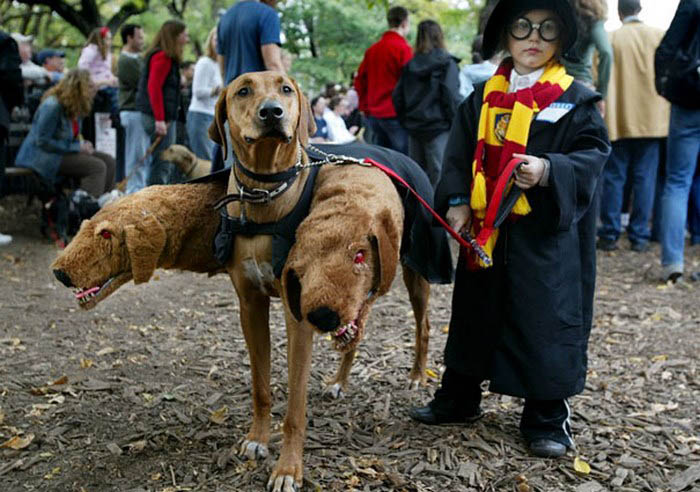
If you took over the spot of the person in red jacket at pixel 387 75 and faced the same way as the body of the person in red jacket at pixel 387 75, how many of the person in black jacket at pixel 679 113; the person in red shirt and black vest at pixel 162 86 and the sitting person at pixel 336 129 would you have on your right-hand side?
1

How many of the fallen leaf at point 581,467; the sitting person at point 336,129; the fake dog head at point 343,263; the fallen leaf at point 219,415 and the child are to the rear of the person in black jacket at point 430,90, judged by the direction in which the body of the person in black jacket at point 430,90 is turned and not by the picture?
4

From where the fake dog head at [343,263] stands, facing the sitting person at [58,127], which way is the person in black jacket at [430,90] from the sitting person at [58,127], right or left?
right

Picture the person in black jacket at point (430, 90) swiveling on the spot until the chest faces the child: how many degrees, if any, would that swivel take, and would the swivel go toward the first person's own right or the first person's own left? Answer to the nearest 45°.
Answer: approximately 180°

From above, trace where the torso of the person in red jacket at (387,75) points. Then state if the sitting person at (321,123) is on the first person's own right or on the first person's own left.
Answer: on the first person's own left

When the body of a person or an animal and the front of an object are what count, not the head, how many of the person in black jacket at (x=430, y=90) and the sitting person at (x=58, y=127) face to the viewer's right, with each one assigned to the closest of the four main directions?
1

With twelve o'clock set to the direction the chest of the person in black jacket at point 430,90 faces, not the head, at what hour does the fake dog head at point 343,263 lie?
The fake dog head is roughly at 6 o'clock from the person in black jacket.

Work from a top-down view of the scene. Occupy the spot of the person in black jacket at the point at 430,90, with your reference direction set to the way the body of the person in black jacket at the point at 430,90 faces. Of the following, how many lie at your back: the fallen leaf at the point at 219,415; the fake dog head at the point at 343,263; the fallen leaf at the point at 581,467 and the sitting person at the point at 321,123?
3

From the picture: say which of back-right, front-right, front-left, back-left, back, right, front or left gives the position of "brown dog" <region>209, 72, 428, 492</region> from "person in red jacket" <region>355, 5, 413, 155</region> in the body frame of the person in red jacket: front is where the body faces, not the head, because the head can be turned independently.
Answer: back-right

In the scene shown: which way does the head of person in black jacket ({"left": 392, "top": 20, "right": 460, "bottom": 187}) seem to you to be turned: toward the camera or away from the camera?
away from the camera

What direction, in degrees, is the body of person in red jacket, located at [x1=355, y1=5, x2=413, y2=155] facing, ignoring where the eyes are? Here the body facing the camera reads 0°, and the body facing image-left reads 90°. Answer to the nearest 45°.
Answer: approximately 225°

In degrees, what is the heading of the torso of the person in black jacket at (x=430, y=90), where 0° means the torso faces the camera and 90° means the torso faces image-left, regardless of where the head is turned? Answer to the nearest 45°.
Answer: approximately 180°

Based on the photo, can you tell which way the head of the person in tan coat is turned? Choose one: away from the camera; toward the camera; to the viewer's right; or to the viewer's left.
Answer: away from the camera

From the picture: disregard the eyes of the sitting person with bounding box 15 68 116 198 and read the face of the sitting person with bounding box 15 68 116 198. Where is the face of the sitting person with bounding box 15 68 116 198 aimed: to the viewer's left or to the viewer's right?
to the viewer's right

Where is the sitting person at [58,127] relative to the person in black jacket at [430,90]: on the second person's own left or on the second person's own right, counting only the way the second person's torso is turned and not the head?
on the second person's own left

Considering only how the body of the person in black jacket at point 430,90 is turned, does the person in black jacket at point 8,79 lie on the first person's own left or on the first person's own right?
on the first person's own left

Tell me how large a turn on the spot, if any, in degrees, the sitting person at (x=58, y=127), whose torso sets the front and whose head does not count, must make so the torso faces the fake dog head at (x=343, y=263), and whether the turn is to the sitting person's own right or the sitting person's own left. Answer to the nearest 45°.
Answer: approximately 90° to the sitting person's own right
